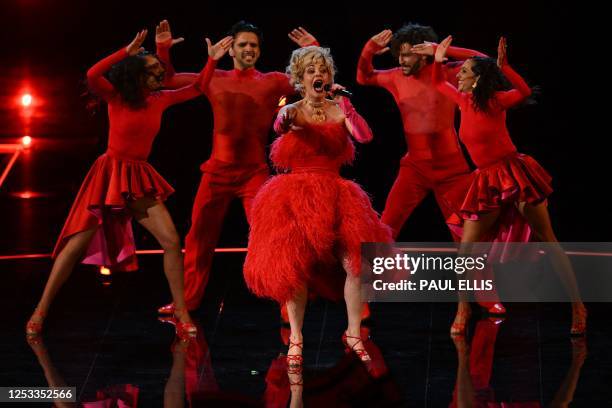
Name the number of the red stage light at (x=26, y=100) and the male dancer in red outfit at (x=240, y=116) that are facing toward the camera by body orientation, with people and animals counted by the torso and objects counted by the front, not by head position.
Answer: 2

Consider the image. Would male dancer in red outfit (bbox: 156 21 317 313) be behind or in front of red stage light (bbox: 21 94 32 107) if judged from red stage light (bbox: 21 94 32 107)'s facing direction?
in front

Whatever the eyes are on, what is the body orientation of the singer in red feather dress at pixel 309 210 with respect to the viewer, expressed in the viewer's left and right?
facing the viewer

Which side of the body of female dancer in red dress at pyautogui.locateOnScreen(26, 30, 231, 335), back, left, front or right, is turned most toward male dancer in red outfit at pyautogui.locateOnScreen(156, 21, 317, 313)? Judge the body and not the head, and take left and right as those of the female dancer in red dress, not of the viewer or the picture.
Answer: left

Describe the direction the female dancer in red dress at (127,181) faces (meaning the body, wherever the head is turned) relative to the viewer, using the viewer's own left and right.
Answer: facing the viewer and to the right of the viewer

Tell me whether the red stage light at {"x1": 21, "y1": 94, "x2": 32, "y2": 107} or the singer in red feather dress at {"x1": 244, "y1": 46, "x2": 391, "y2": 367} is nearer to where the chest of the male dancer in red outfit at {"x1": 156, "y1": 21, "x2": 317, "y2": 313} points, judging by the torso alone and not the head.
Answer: the singer in red feather dress

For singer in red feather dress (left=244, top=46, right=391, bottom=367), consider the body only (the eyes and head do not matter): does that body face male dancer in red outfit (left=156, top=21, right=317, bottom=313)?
no

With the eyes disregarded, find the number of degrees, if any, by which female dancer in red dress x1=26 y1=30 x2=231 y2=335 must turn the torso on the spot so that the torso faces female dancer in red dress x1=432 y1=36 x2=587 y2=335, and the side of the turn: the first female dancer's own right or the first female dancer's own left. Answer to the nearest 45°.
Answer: approximately 45° to the first female dancer's own left

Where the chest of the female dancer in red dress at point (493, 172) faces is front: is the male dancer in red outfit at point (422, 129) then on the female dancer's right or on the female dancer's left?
on the female dancer's right

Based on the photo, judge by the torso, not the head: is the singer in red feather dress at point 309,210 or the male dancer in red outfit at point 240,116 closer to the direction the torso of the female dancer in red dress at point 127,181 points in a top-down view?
the singer in red feather dress

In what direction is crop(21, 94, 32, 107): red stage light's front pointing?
toward the camera

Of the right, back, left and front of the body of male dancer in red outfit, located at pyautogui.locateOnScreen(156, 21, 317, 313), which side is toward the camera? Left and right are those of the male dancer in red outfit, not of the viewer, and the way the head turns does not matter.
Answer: front

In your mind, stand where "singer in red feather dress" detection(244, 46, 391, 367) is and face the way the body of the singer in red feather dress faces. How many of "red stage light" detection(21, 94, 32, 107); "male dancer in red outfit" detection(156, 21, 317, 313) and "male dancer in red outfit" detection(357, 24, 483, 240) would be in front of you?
0

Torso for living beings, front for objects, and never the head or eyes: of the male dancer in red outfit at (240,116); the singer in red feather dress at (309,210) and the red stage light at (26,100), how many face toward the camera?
3

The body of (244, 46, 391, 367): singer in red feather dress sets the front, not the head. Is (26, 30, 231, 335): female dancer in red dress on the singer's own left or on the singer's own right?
on the singer's own right

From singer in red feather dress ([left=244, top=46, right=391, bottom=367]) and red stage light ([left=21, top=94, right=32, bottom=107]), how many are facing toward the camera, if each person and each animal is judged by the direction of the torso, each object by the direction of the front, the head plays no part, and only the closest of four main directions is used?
2
